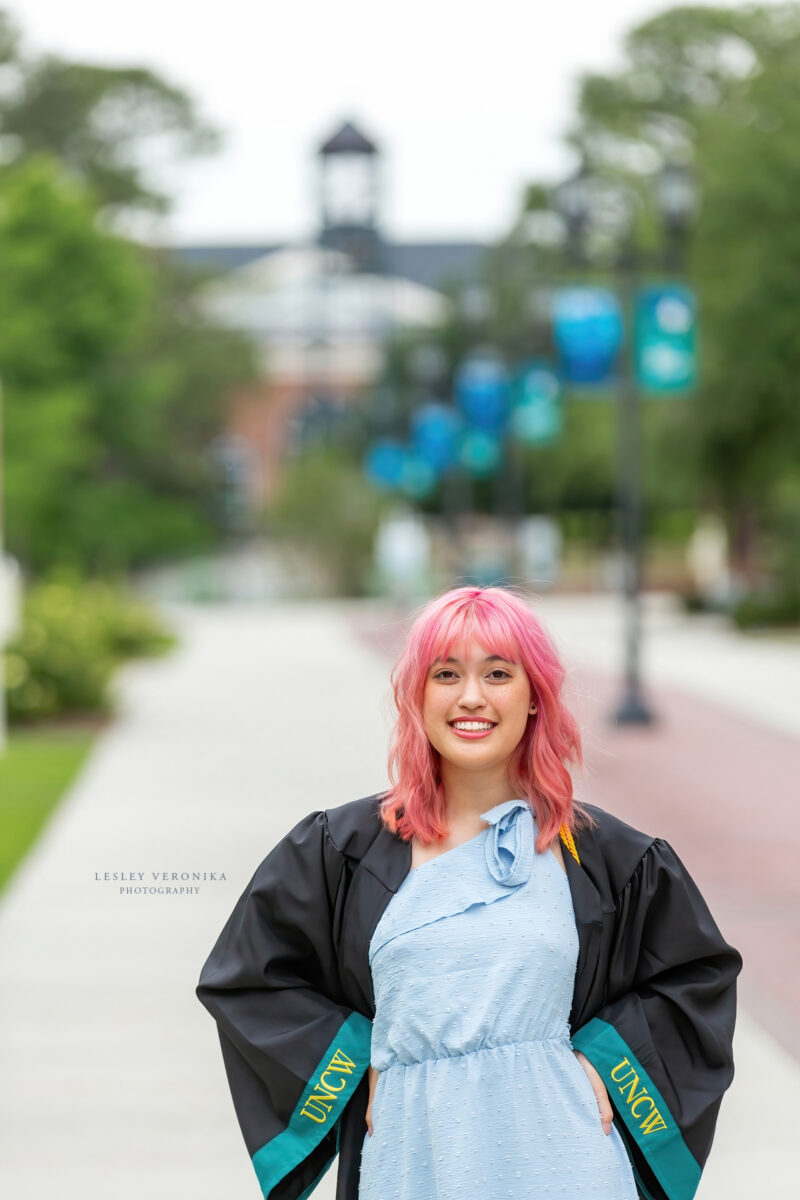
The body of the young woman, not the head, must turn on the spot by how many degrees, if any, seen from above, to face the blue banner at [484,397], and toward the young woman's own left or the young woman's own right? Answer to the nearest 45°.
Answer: approximately 180°

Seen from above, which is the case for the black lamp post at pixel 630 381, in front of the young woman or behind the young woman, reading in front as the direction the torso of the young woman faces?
behind

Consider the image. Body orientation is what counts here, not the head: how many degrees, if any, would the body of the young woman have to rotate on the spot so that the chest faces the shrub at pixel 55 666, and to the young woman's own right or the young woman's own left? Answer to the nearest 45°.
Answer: approximately 180°

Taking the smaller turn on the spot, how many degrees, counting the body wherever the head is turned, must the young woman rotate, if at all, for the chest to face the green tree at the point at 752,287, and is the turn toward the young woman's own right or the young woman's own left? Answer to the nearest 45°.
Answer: approximately 180°

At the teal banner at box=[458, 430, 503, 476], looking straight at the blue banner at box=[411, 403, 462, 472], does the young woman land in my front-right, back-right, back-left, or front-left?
back-left

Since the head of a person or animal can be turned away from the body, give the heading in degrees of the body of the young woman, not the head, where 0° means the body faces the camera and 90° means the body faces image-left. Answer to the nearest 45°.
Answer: approximately 0°

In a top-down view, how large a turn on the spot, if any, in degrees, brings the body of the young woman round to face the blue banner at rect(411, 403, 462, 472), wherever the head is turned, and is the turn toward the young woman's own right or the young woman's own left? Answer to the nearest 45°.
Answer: approximately 180°

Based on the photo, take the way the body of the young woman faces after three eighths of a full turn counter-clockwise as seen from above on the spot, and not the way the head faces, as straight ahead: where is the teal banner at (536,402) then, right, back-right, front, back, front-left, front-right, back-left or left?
front-left
